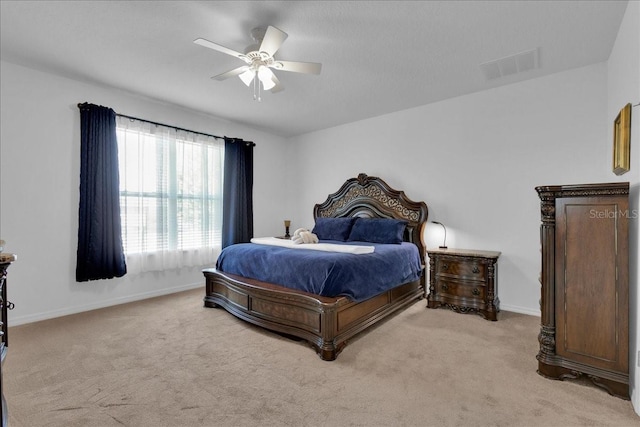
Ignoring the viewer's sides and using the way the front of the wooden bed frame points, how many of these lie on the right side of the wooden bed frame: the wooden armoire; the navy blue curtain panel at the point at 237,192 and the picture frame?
1

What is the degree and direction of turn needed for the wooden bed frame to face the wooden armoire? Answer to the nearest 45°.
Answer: approximately 90° to its left

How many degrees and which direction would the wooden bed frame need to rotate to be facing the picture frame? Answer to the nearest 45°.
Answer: approximately 135° to its left

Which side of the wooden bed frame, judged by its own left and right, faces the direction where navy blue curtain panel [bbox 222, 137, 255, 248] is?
right

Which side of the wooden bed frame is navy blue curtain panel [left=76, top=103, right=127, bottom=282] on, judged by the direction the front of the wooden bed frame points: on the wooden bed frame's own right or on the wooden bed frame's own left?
on the wooden bed frame's own right

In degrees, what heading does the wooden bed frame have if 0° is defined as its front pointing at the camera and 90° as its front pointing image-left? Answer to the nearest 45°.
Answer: approximately 45°
